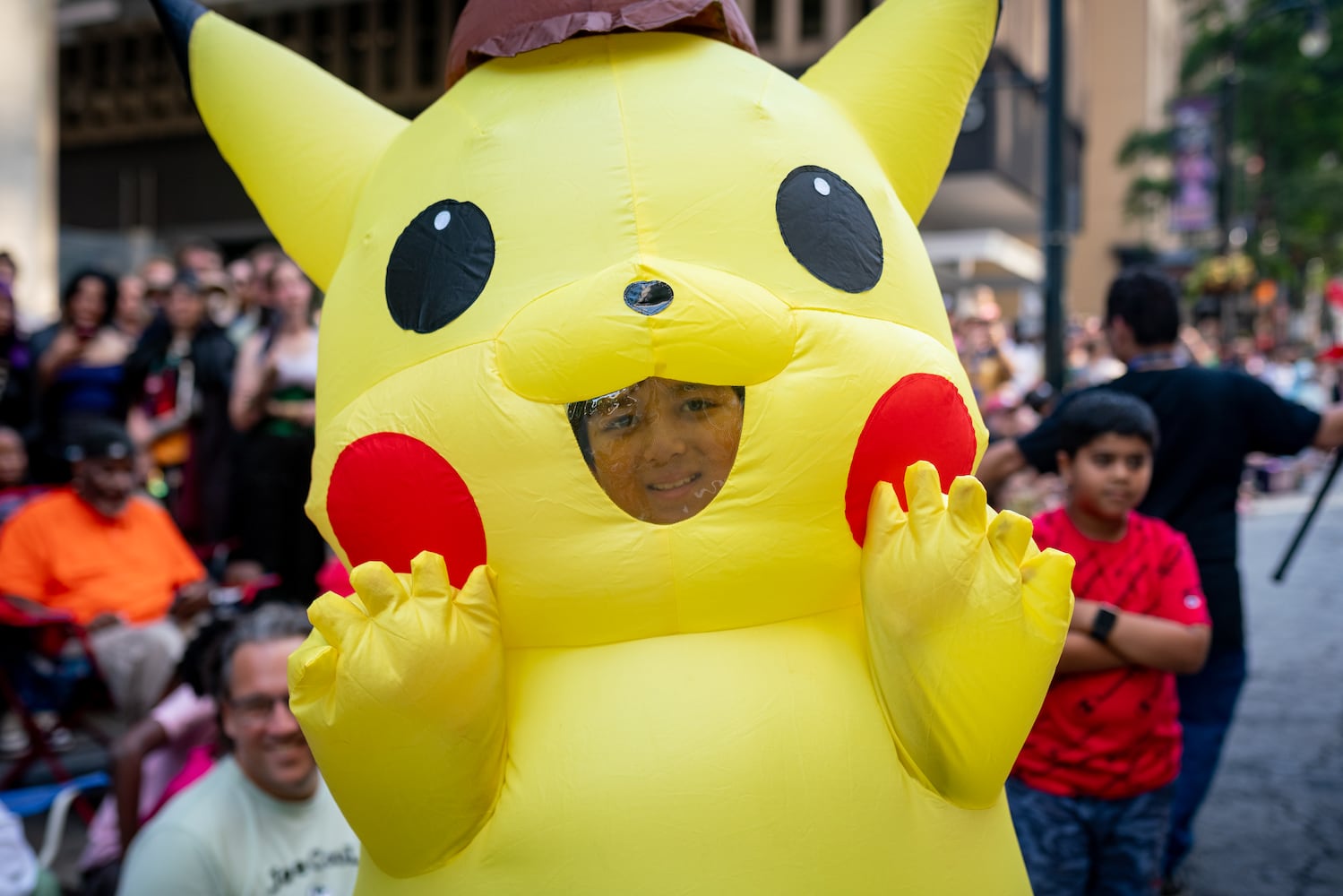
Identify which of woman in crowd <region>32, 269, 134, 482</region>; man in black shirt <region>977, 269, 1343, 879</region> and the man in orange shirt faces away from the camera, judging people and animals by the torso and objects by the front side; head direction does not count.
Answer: the man in black shirt

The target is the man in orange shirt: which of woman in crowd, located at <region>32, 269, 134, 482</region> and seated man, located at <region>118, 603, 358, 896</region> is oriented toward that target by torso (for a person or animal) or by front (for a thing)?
the woman in crowd

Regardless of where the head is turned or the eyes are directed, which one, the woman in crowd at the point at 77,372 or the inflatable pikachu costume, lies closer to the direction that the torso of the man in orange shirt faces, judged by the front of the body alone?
the inflatable pikachu costume

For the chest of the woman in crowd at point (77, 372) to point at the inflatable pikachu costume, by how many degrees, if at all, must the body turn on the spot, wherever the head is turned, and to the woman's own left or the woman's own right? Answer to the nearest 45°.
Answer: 0° — they already face it

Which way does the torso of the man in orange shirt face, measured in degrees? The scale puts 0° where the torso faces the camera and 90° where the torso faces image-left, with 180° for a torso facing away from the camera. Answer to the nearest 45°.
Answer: approximately 315°

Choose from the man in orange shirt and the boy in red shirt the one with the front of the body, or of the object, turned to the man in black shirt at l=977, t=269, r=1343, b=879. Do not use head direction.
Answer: the man in orange shirt

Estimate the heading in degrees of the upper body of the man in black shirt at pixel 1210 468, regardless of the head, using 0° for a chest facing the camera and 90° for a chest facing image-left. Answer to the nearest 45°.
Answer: approximately 180°

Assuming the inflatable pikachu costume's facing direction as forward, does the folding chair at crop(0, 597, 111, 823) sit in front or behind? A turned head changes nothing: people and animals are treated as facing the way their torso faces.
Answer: behind

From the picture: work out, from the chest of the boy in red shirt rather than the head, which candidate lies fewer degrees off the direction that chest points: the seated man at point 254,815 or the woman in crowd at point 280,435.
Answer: the seated man

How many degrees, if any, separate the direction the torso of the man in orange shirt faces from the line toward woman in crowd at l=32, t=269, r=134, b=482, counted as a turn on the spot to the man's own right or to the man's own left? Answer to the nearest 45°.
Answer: approximately 135° to the man's own left

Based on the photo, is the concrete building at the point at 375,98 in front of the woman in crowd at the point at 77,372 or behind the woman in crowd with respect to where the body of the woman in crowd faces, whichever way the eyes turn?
behind

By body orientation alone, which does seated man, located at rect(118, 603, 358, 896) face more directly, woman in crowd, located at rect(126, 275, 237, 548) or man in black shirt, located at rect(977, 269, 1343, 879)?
the man in black shirt

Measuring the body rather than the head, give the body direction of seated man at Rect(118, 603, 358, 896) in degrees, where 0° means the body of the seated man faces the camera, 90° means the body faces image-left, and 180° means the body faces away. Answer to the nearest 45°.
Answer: approximately 315°
